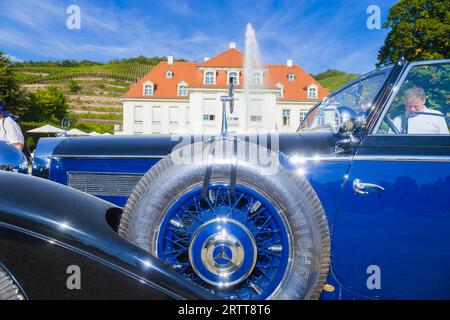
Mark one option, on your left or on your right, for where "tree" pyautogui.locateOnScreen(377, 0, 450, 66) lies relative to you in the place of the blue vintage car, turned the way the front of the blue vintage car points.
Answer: on your right

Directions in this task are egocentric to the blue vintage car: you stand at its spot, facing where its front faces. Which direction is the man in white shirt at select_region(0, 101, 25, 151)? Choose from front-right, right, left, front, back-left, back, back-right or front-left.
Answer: front-right

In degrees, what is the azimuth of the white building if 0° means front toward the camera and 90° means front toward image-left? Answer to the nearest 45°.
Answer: approximately 0°

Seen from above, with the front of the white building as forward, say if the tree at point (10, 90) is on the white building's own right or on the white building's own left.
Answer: on the white building's own right

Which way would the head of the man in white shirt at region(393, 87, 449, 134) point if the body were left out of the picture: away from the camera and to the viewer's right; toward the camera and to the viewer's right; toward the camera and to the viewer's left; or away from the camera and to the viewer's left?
toward the camera and to the viewer's left

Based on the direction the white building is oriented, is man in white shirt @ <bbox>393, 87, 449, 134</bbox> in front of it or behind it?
in front

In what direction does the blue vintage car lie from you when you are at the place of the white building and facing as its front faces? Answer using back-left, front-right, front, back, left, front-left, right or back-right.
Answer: front

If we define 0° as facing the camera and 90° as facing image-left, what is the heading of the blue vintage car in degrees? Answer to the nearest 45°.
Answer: approximately 90°

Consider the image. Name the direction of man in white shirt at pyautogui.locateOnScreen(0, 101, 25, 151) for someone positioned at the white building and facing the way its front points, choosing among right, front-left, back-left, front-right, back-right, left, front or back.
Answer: front

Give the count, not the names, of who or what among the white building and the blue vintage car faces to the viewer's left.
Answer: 1

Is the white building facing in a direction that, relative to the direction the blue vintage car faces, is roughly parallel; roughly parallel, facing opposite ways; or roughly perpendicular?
roughly perpendicular

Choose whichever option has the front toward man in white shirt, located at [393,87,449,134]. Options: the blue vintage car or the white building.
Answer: the white building

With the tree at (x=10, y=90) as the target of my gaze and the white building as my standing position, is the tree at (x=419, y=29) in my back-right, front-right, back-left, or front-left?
back-left

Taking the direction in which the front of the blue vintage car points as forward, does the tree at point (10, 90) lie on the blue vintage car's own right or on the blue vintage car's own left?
on the blue vintage car's own right

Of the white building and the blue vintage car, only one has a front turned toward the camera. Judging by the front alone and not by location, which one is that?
the white building
